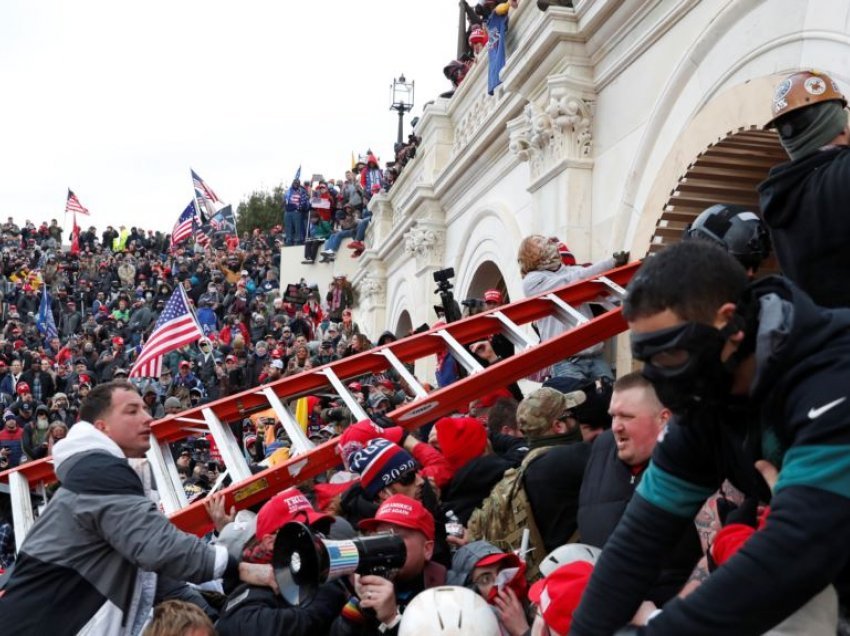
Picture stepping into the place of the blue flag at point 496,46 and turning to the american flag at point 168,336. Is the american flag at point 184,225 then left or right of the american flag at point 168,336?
right

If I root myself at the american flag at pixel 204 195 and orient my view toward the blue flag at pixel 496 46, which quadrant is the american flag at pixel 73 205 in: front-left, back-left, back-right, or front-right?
back-right

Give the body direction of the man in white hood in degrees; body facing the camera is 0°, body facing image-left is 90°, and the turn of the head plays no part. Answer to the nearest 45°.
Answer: approximately 270°

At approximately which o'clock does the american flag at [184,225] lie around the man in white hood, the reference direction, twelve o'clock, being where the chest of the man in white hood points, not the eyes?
The american flag is roughly at 9 o'clock from the man in white hood.

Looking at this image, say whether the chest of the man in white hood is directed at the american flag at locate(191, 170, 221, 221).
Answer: no

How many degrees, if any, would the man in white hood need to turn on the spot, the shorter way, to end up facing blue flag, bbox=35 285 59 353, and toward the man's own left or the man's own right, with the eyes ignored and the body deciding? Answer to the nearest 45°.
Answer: approximately 90° to the man's own left

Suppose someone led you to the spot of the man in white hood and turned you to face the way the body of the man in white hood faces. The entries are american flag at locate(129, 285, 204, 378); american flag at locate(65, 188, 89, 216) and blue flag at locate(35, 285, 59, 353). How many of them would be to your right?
0

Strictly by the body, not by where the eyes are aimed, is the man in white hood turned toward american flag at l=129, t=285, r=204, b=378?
no

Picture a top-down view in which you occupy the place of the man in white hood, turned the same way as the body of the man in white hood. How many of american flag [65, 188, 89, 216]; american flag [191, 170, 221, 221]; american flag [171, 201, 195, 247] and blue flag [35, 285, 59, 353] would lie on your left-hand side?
4

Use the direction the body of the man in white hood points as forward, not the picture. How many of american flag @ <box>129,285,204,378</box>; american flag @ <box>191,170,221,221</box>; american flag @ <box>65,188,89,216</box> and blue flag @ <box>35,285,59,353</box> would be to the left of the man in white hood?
4
